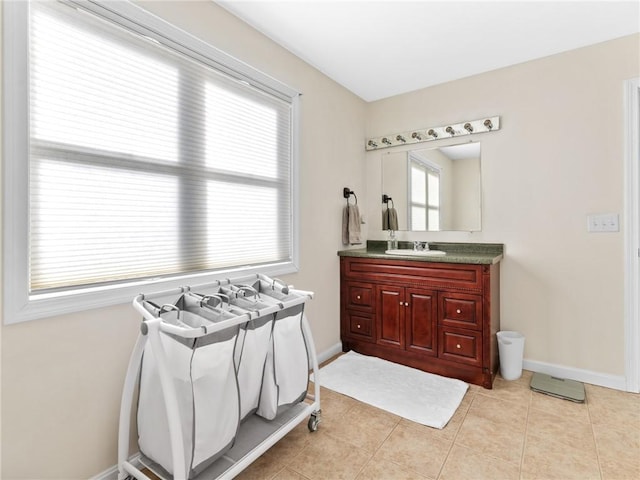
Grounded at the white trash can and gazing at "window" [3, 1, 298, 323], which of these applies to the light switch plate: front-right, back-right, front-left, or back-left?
back-left

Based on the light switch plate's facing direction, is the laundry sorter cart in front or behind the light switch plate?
in front

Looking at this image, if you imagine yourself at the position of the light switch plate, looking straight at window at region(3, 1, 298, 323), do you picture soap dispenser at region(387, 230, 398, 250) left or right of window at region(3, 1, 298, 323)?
right

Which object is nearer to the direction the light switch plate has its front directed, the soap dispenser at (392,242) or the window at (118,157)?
the window

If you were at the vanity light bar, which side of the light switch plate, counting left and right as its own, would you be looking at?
right

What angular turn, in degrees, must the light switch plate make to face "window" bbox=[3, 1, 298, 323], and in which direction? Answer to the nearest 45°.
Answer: approximately 45° to its right

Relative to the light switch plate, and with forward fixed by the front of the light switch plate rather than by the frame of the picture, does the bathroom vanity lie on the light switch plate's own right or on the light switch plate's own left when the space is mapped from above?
on the light switch plate's own right

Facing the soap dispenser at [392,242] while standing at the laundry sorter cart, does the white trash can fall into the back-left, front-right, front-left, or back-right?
front-right

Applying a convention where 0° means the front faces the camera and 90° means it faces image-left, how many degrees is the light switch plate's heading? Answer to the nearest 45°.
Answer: approximately 0°

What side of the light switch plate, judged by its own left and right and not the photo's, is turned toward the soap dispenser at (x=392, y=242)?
right
